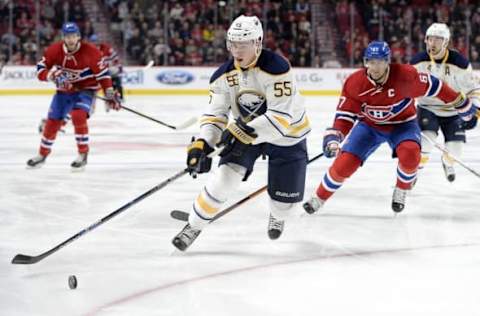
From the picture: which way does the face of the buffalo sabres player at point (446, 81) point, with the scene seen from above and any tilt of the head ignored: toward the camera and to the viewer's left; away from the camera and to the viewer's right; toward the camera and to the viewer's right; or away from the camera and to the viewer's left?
toward the camera and to the viewer's left

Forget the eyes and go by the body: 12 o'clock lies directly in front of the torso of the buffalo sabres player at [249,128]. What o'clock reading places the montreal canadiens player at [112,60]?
The montreal canadiens player is roughly at 4 o'clock from the buffalo sabres player.

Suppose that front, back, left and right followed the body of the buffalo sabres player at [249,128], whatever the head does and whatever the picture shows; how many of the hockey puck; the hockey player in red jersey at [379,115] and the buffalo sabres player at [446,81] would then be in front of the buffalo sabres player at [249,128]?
1

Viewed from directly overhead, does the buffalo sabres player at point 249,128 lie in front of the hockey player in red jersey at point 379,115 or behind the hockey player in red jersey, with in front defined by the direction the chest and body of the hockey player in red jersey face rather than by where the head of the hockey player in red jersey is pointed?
in front

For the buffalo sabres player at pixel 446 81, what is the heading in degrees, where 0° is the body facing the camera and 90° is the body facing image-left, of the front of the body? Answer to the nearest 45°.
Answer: approximately 0°

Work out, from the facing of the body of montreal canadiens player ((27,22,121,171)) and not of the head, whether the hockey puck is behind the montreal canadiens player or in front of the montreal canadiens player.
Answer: in front

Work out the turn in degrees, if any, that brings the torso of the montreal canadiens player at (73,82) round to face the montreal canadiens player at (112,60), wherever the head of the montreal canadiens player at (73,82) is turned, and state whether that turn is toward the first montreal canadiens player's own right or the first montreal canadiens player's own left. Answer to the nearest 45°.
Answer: approximately 180°

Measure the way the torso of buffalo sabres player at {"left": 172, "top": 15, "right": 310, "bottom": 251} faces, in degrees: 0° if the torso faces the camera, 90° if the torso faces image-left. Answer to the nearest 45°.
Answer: approximately 45°

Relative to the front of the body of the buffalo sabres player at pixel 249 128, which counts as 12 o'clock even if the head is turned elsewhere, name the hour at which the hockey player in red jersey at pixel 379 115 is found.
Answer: The hockey player in red jersey is roughly at 6 o'clock from the buffalo sabres player.

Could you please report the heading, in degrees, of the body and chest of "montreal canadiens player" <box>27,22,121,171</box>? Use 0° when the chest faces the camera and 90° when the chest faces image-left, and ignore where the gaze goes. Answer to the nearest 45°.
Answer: approximately 0°
